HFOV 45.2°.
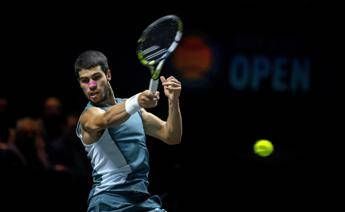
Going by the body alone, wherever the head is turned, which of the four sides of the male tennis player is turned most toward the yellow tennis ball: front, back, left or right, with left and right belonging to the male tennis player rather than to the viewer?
left

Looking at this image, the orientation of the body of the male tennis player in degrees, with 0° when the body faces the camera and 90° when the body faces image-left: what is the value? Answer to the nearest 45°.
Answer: approximately 315°
